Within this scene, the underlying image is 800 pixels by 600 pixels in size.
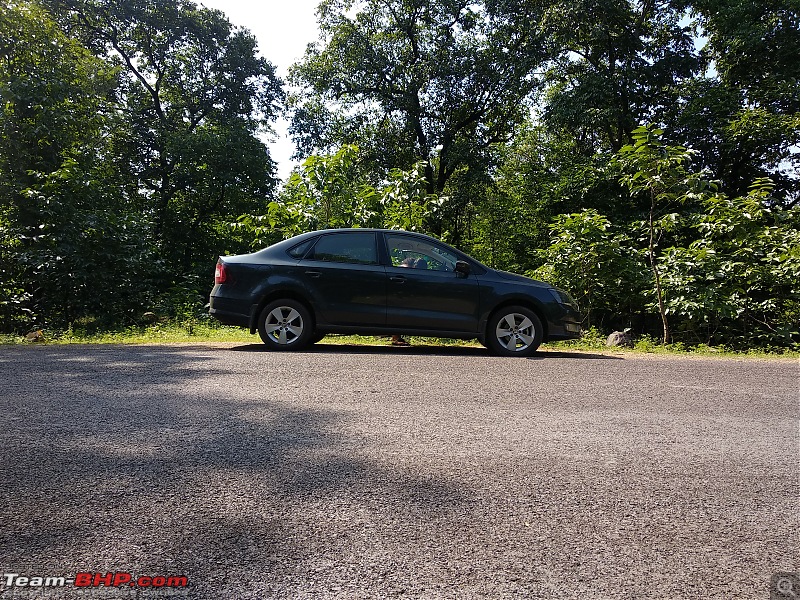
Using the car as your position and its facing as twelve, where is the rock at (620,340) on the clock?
The rock is roughly at 11 o'clock from the car.

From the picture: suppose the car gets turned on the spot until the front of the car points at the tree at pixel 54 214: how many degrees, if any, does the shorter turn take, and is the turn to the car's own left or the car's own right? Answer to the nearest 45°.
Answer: approximately 135° to the car's own left

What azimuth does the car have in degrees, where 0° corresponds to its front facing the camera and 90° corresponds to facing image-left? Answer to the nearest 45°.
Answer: approximately 270°

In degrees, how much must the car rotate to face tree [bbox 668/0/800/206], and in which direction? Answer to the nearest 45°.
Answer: approximately 45° to its left

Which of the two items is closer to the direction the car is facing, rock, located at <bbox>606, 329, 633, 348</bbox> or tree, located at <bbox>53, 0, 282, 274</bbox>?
the rock

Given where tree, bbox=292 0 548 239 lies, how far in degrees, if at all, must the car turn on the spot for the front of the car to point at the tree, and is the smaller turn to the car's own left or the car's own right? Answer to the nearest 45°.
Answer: approximately 90° to the car's own left

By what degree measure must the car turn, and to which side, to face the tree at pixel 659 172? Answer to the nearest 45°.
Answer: approximately 45° to its left

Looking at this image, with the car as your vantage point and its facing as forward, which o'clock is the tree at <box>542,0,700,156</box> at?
The tree is roughly at 10 o'clock from the car.

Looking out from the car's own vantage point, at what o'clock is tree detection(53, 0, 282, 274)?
The tree is roughly at 8 o'clock from the car.
